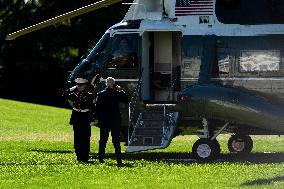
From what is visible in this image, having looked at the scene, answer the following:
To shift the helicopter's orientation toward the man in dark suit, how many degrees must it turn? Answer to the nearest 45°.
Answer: approximately 45° to its left

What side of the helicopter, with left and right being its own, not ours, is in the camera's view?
left
